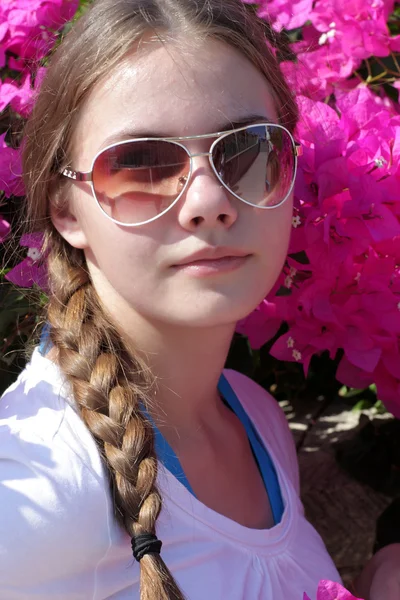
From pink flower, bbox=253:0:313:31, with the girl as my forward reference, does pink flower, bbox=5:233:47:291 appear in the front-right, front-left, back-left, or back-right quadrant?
front-right

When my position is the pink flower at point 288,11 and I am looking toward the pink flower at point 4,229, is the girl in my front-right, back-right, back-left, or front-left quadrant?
front-left
